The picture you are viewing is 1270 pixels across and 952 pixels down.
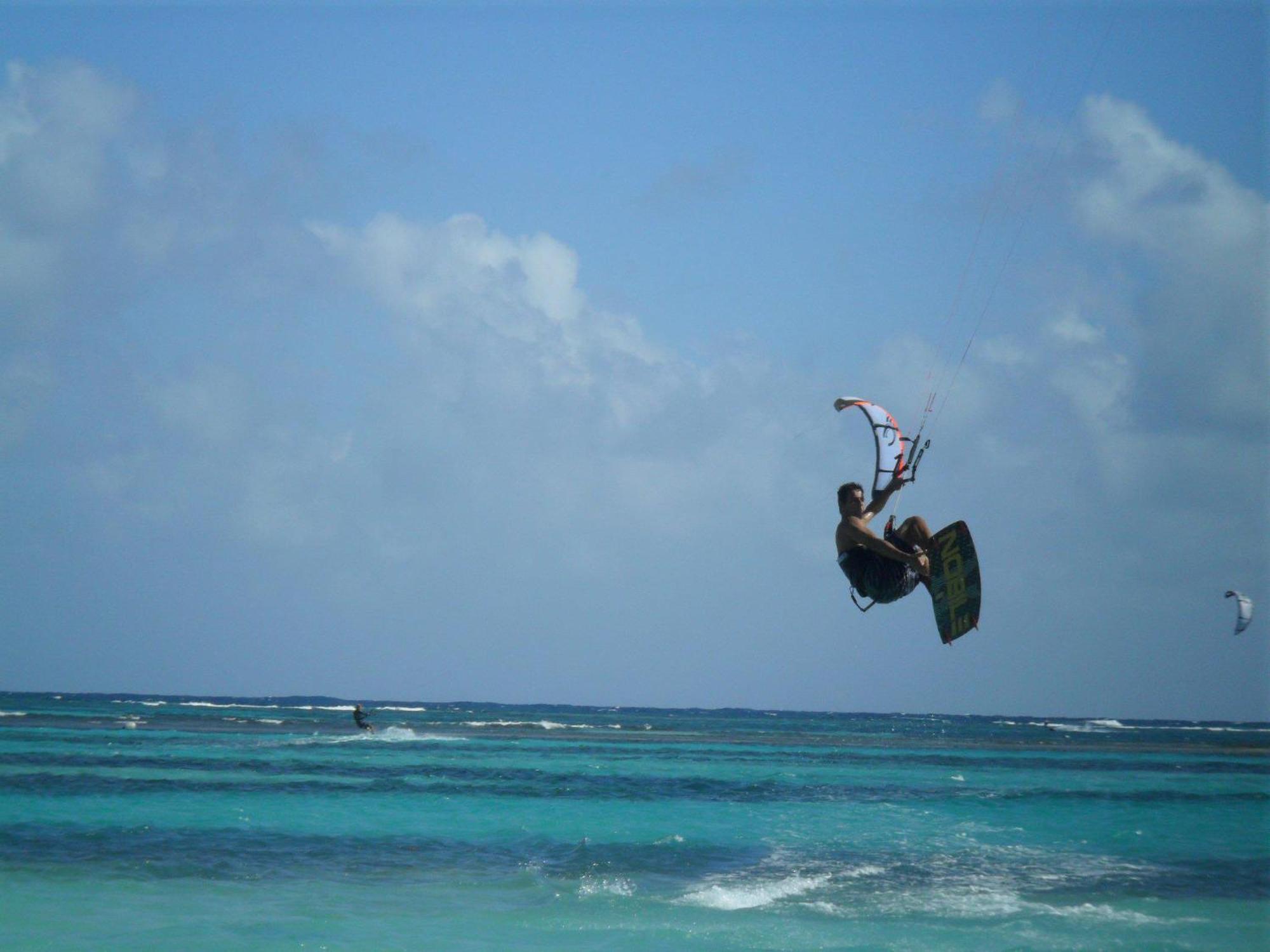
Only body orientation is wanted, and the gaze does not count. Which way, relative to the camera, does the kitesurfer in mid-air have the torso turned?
to the viewer's right

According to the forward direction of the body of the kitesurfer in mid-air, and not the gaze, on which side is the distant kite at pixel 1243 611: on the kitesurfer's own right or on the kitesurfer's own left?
on the kitesurfer's own left
